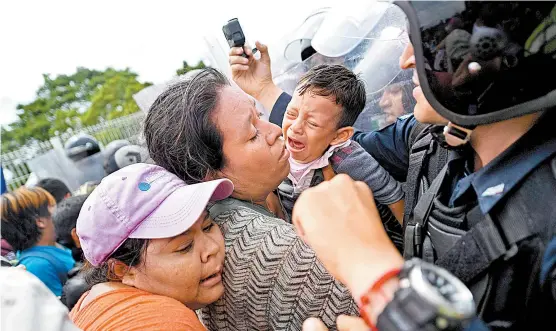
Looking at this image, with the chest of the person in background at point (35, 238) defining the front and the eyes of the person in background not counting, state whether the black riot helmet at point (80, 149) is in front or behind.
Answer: in front

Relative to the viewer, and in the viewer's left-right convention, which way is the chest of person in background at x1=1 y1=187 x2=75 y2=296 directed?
facing away from the viewer and to the right of the viewer

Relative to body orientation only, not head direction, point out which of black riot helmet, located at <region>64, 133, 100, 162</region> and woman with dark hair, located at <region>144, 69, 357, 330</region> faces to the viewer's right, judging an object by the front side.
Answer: the woman with dark hair

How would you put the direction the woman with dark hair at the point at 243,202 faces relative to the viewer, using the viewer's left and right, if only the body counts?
facing to the right of the viewer

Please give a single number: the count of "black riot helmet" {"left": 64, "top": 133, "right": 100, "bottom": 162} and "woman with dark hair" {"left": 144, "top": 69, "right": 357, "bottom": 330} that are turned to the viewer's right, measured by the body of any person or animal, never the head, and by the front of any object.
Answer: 1

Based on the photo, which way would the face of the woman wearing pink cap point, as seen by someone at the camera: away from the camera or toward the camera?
toward the camera

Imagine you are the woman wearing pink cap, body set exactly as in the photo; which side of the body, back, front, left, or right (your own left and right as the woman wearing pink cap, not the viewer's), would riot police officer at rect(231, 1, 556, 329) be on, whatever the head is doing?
front

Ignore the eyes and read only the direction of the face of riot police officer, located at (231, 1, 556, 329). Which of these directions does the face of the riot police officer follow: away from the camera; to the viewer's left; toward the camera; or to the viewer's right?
to the viewer's left

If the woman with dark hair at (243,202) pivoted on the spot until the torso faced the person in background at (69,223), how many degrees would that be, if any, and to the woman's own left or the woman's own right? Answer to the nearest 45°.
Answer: approximately 135° to the woman's own left

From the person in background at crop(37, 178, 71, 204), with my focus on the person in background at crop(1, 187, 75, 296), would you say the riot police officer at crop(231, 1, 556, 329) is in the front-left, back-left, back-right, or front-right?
front-left
